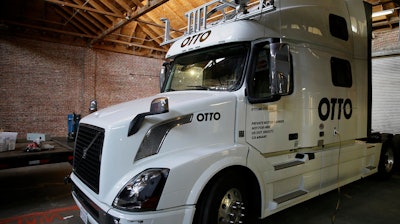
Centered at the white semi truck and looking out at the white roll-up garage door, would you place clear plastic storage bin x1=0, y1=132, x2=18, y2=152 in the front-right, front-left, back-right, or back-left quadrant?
back-left

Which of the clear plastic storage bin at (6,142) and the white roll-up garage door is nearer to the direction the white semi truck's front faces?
the clear plastic storage bin

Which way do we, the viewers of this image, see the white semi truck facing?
facing the viewer and to the left of the viewer

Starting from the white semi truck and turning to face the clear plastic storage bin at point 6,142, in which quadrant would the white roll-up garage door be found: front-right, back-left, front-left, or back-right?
back-right

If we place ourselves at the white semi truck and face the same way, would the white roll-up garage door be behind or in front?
behind

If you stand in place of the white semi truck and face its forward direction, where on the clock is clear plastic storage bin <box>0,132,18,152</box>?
The clear plastic storage bin is roughly at 2 o'clock from the white semi truck.
